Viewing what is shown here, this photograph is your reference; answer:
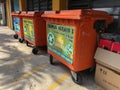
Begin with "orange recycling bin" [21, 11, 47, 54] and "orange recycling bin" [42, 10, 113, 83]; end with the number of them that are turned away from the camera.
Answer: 0

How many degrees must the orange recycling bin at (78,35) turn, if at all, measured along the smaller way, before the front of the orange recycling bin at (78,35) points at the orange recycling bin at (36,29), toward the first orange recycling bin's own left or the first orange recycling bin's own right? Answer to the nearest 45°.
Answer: approximately 90° to the first orange recycling bin's own right

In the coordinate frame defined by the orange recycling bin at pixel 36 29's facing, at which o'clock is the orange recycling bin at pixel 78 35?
the orange recycling bin at pixel 78 35 is roughly at 10 o'clock from the orange recycling bin at pixel 36 29.

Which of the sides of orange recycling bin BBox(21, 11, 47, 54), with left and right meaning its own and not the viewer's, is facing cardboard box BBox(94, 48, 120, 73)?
left

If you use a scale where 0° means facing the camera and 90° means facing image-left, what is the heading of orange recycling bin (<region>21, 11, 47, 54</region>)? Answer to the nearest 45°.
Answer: approximately 45°

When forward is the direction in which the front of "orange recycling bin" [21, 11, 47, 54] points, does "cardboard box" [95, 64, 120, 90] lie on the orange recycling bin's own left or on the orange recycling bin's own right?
on the orange recycling bin's own left
